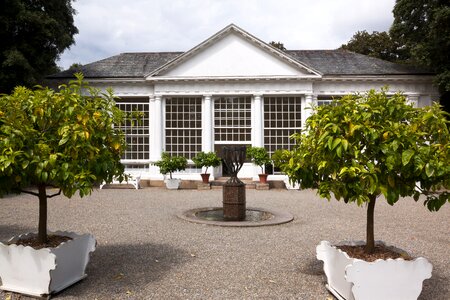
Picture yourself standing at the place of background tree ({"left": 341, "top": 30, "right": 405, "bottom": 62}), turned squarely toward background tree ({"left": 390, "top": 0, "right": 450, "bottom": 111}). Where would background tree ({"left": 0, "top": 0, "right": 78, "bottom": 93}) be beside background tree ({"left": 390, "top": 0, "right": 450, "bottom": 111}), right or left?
right

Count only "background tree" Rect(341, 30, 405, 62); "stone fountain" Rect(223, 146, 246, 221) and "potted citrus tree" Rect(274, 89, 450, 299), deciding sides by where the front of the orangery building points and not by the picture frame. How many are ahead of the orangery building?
2

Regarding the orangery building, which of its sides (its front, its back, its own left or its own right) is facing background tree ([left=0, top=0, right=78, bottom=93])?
right

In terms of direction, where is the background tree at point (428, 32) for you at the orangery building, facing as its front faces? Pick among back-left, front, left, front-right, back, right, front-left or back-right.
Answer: left

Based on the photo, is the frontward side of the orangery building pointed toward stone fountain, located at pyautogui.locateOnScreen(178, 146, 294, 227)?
yes

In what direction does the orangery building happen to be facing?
toward the camera

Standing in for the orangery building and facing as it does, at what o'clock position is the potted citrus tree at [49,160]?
The potted citrus tree is roughly at 12 o'clock from the orangery building.

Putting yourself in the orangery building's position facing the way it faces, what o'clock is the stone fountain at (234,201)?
The stone fountain is roughly at 12 o'clock from the orangery building.

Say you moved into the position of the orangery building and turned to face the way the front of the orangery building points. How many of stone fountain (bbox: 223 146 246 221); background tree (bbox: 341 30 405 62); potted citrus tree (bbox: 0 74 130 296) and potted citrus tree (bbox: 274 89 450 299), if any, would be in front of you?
3

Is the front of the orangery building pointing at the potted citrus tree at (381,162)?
yes

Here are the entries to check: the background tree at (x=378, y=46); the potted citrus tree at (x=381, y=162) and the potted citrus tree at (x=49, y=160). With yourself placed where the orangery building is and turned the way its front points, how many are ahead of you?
2
